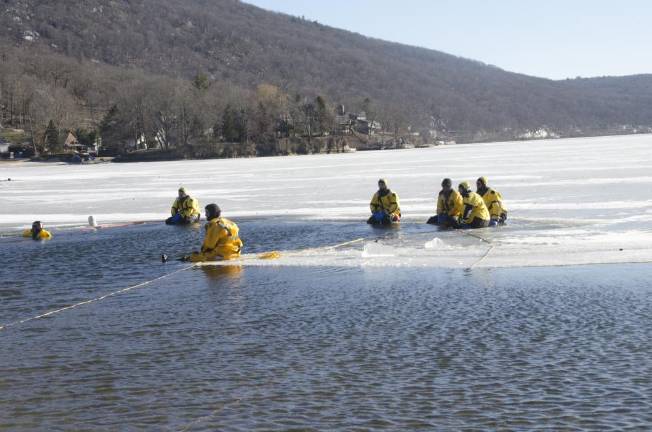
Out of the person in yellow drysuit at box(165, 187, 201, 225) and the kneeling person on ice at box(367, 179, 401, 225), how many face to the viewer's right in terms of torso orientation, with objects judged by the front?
0

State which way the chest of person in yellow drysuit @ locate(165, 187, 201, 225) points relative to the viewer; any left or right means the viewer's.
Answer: facing the viewer and to the left of the viewer

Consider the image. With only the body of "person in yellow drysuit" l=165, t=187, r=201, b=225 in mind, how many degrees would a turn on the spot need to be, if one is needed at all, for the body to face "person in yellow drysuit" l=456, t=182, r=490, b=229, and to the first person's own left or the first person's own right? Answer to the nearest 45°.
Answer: approximately 90° to the first person's own left

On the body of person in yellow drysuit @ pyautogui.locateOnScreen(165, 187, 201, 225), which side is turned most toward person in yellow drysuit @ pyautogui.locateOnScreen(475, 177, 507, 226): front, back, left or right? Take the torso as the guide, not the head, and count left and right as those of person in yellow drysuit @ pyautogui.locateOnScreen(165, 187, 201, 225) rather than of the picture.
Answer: left

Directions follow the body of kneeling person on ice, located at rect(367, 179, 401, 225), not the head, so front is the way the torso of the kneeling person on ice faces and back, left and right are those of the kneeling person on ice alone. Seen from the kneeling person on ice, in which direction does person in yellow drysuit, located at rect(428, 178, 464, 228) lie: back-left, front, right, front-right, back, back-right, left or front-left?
front-left

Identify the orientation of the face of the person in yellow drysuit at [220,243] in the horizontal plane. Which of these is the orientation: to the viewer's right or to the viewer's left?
to the viewer's left

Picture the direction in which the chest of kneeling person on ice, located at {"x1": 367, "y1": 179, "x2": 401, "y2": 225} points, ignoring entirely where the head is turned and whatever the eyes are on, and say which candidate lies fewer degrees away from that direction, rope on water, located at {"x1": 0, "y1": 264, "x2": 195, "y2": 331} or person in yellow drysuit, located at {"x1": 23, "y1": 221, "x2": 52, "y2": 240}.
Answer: the rope on water

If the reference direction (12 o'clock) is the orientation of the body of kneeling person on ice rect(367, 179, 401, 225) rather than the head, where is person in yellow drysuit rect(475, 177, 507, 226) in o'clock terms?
The person in yellow drysuit is roughly at 10 o'clock from the kneeling person on ice.

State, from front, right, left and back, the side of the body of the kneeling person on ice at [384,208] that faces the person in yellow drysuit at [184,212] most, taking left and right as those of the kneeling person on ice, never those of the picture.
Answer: right

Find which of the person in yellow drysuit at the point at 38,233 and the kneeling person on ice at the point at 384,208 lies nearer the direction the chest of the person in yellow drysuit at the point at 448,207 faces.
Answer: the person in yellow drysuit

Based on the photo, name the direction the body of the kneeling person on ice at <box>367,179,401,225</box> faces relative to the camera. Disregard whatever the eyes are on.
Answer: toward the camera

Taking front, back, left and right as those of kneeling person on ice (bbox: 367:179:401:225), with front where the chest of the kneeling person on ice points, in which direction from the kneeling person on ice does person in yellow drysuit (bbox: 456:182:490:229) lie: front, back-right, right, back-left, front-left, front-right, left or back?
front-left
